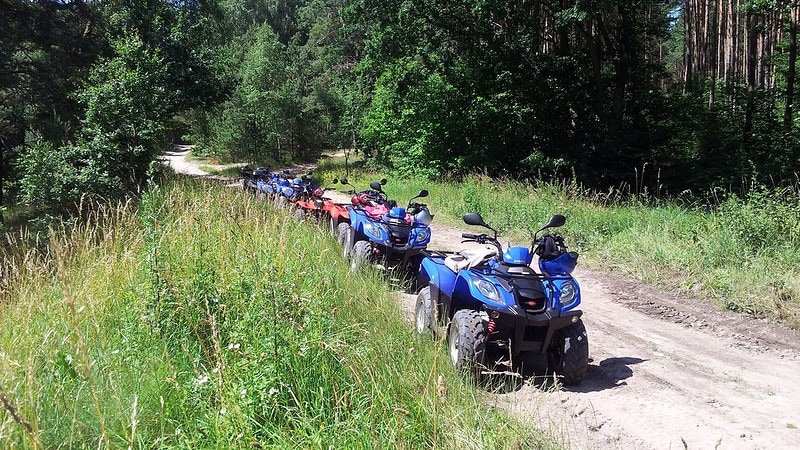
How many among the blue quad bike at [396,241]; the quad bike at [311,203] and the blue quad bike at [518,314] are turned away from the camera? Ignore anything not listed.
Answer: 0

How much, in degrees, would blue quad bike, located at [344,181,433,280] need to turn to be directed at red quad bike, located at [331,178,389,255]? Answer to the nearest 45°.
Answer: approximately 135° to its left

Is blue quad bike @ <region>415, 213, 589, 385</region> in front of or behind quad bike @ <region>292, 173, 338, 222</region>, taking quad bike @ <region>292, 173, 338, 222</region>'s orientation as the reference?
in front

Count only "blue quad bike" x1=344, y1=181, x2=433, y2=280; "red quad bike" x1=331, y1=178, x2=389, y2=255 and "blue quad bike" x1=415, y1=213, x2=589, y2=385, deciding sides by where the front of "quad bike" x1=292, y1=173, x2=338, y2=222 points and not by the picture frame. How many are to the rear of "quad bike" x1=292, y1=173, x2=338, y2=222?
0

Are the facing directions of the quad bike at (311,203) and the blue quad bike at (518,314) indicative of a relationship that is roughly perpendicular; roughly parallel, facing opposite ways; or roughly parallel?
roughly parallel

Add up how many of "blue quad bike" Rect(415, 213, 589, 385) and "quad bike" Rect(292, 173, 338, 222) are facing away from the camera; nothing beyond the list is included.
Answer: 0

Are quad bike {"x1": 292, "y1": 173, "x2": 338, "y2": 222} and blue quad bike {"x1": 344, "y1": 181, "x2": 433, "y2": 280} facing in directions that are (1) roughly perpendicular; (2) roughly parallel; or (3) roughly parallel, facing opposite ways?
roughly parallel

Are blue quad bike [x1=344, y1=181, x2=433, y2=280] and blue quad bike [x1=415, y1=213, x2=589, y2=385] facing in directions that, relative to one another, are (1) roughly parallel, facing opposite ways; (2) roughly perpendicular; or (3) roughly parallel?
roughly parallel

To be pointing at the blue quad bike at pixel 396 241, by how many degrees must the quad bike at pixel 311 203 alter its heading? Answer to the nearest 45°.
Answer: approximately 45° to its right

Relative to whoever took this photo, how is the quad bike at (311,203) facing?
facing the viewer and to the right of the viewer

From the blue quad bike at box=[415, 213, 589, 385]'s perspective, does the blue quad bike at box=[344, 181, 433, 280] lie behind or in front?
behind

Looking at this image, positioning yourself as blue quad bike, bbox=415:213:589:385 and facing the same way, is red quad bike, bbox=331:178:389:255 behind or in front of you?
behind
